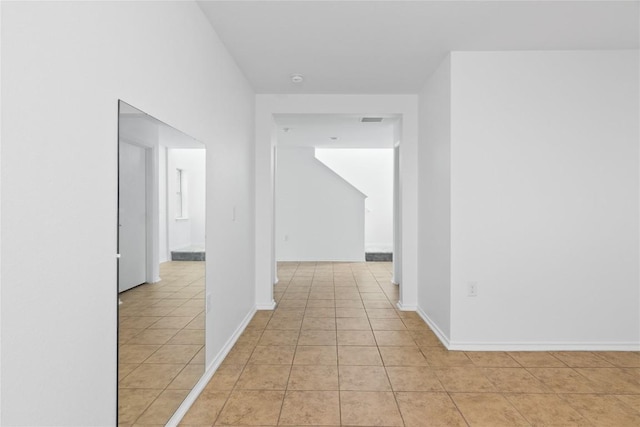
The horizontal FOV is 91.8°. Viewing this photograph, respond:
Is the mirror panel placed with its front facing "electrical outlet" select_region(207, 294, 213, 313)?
no

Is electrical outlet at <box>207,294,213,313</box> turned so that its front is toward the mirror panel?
no

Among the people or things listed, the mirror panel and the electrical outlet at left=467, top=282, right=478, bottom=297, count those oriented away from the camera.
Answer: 0

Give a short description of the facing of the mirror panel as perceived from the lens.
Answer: facing the viewer and to the right of the viewer

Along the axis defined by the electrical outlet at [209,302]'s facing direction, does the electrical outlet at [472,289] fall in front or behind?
in front

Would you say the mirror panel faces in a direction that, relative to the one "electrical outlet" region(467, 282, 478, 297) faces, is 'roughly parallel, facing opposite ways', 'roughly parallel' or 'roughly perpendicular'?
roughly perpendicular

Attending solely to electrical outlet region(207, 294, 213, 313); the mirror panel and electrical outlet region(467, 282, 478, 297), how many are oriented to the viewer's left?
0

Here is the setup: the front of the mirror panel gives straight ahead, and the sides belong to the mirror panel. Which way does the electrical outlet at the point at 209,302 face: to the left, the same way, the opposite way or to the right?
the same way

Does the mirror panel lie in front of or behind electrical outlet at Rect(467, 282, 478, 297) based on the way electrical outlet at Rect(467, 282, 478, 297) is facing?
in front

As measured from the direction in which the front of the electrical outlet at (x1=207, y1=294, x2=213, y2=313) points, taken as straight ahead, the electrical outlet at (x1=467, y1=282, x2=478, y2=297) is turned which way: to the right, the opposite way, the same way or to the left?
to the right

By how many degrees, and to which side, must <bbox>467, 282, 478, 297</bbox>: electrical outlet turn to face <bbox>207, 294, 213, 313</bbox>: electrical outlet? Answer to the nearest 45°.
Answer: approximately 45° to its right

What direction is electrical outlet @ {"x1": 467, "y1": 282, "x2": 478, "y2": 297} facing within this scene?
toward the camera
